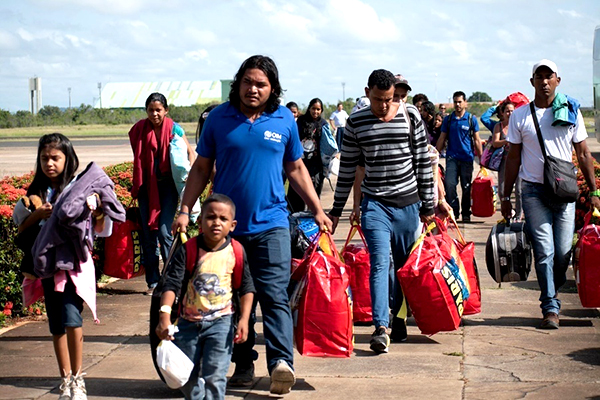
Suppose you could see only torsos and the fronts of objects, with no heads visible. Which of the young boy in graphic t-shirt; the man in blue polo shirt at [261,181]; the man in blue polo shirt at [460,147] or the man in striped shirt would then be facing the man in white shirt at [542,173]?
the man in blue polo shirt at [460,147]

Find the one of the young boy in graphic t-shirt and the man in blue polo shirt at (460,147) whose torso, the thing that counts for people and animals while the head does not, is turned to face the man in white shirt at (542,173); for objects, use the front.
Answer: the man in blue polo shirt

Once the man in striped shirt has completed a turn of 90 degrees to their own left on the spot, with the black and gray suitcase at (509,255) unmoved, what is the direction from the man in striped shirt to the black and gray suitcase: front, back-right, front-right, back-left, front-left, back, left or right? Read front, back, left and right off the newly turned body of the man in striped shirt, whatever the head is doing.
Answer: front-left

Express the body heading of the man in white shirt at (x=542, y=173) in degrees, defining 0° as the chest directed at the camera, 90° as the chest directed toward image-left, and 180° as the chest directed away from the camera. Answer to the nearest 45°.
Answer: approximately 0°

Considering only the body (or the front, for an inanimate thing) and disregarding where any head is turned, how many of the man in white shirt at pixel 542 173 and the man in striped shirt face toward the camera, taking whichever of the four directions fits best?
2

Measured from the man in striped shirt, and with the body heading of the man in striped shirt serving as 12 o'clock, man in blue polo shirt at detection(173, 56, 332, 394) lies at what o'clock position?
The man in blue polo shirt is roughly at 1 o'clock from the man in striped shirt.

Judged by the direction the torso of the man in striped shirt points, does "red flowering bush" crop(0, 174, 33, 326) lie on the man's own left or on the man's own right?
on the man's own right

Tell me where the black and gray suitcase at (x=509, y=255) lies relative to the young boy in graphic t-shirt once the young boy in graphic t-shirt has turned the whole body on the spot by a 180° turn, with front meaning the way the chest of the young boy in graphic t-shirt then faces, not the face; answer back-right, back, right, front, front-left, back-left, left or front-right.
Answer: front-right

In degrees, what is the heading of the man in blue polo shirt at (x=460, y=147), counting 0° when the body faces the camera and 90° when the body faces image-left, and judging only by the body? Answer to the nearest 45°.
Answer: approximately 0°
